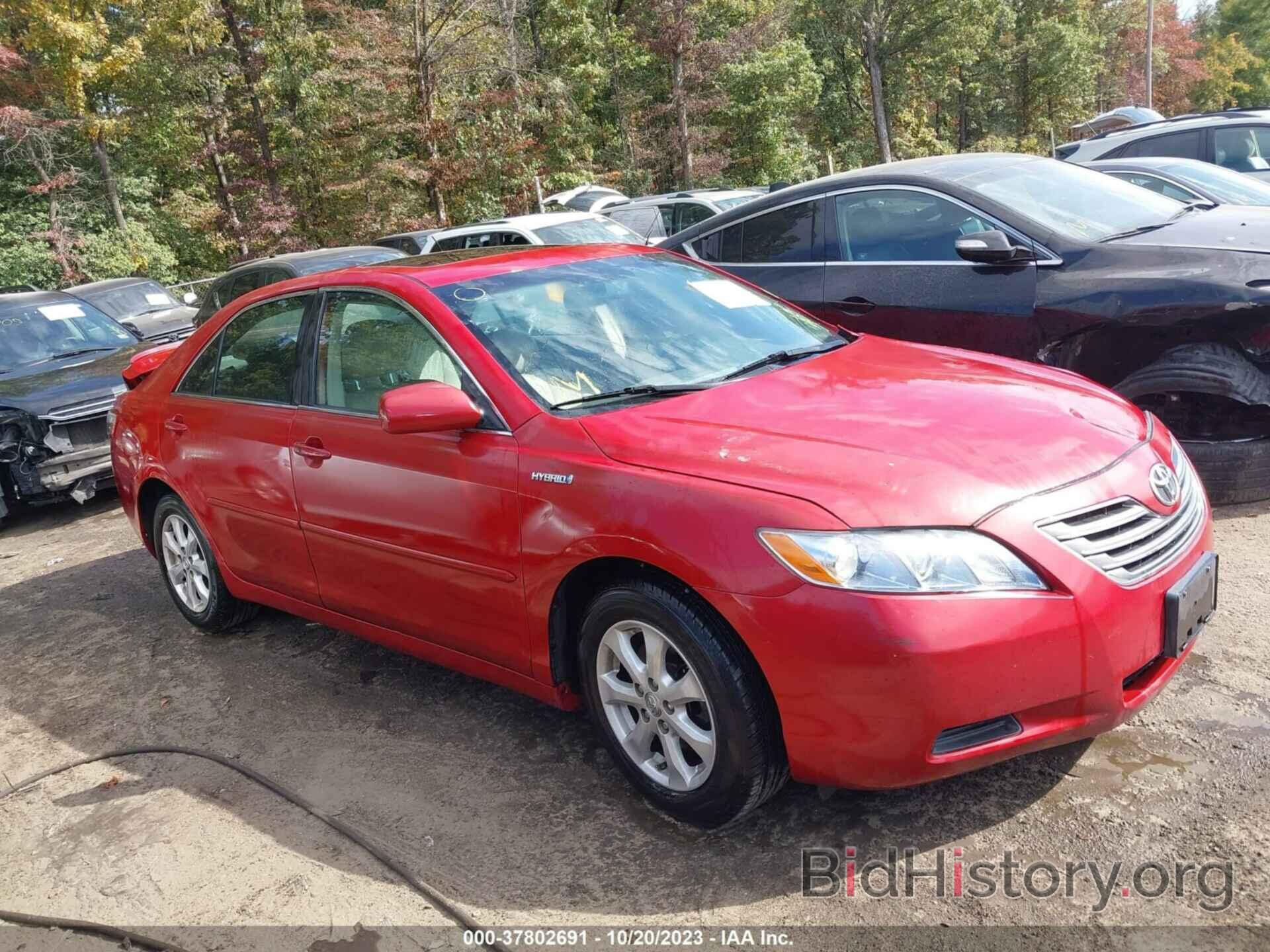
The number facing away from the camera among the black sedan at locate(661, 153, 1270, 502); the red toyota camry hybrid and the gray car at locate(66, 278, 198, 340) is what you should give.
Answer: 0

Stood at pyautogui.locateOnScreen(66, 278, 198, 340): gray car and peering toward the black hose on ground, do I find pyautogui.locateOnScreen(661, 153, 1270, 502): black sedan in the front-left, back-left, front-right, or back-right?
front-left

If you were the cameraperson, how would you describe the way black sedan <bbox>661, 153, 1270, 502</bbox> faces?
facing the viewer and to the right of the viewer

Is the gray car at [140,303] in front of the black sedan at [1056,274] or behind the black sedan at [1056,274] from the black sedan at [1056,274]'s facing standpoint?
behind

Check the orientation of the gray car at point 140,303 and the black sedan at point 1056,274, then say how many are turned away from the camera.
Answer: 0

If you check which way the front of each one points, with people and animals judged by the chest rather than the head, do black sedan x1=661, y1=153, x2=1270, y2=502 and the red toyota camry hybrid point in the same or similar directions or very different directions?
same or similar directions

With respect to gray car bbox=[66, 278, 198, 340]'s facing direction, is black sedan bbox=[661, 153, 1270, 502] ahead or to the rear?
ahead

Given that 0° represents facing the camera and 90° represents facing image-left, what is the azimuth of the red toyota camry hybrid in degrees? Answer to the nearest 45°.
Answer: approximately 315°

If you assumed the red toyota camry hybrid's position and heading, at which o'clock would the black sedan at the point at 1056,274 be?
The black sedan is roughly at 9 o'clock from the red toyota camry hybrid.

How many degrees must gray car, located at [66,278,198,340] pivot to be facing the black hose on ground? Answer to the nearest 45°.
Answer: approximately 45° to its right

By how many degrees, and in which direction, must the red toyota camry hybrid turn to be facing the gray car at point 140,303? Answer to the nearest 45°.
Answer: approximately 180°
